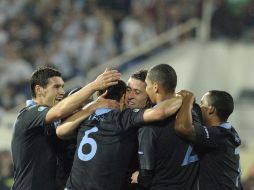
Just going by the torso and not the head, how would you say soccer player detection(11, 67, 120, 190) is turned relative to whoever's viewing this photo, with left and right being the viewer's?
facing to the right of the viewer

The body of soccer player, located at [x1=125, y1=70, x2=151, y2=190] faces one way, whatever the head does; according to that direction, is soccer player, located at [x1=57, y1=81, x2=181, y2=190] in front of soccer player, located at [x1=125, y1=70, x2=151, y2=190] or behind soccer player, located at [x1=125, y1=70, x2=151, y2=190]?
in front

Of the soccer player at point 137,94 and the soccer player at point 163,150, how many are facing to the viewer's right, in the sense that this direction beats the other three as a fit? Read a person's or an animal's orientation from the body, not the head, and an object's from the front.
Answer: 0

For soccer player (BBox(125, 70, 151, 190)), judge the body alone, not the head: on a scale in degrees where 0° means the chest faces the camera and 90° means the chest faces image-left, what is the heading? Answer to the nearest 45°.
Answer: approximately 45°

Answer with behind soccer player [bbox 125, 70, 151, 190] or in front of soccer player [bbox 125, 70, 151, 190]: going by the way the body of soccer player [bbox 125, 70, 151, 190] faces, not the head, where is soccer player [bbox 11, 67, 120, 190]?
in front

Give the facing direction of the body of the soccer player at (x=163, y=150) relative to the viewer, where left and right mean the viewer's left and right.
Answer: facing away from the viewer and to the left of the viewer

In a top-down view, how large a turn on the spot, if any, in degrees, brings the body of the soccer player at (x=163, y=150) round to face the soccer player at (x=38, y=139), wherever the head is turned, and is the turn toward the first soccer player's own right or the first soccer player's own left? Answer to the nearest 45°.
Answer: approximately 45° to the first soccer player's own left
